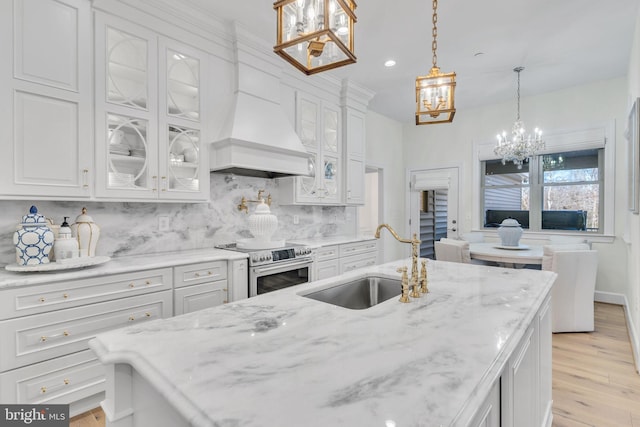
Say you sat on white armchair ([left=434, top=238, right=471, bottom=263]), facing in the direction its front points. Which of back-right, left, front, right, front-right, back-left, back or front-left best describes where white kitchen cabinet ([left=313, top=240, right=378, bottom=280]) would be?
back-left

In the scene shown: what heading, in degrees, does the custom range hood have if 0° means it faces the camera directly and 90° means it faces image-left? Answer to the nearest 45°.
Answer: approximately 315°

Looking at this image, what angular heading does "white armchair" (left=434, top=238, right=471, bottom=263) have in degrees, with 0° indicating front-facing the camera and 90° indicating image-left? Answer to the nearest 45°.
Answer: approximately 225°

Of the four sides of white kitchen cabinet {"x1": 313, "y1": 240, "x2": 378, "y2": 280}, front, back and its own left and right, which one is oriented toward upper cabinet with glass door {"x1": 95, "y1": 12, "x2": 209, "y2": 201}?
right

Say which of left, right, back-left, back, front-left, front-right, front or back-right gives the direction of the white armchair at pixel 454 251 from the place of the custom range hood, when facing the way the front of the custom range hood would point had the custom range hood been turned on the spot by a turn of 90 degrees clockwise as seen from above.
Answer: back-left

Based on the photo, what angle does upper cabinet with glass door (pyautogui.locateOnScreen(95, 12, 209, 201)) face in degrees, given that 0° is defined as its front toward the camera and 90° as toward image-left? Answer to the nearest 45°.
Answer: approximately 315°

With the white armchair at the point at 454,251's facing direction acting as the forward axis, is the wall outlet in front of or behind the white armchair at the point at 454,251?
behind

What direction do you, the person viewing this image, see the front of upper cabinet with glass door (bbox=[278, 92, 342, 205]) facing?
facing the viewer and to the right of the viewer

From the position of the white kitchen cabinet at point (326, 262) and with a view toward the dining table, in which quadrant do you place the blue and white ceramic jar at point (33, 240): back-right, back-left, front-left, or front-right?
back-right

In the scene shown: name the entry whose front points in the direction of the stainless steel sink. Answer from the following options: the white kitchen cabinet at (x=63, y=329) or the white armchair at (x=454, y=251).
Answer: the white kitchen cabinet

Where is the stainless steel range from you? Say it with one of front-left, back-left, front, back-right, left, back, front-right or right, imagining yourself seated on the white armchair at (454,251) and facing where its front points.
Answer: back

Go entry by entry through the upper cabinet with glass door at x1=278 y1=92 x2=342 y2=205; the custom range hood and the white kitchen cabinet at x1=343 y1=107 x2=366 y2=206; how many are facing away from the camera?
0

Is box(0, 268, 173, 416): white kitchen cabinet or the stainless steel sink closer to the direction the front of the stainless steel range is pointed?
the stainless steel sink

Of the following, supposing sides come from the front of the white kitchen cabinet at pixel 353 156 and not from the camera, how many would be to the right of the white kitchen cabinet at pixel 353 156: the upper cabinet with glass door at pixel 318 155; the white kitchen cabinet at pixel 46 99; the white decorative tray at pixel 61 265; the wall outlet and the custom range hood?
5
